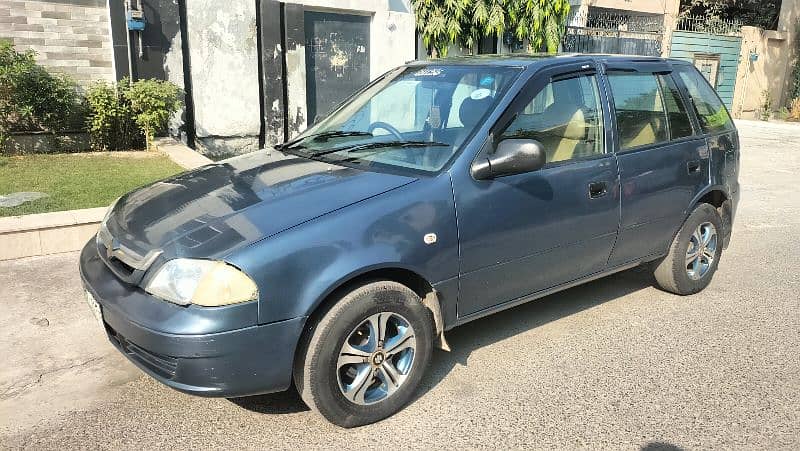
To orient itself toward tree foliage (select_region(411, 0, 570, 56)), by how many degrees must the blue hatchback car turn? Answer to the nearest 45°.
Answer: approximately 135° to its right

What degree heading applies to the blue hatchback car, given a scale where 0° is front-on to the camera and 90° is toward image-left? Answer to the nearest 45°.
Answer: approximately 45°

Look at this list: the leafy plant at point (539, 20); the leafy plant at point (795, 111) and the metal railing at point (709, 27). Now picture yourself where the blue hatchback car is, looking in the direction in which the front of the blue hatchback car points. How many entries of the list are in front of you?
0

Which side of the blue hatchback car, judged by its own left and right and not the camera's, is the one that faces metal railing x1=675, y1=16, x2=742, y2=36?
back

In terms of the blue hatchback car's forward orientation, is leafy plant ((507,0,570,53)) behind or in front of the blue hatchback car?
behind

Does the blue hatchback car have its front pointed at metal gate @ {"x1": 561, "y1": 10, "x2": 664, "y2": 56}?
no

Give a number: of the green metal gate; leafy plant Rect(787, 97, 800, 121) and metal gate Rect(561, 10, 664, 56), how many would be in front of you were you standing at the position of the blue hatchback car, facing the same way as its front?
0

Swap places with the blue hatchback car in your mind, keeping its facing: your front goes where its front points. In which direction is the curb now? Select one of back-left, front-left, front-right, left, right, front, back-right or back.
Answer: right

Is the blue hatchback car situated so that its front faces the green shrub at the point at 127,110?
no

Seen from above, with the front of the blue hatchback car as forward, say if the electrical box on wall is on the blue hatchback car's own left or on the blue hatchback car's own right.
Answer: on the blue hatchback car's own right

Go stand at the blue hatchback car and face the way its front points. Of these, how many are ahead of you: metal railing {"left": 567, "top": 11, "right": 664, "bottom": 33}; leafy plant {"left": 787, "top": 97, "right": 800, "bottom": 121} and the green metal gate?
0

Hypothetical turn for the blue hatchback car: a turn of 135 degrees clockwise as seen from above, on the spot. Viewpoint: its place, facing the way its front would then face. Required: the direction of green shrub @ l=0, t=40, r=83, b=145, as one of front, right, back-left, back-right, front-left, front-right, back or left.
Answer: front-left

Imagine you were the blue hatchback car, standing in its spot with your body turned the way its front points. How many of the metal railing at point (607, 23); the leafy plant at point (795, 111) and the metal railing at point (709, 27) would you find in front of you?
0

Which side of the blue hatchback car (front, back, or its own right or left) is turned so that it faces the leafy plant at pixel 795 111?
back

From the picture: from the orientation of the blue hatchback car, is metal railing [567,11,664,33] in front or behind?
behind
